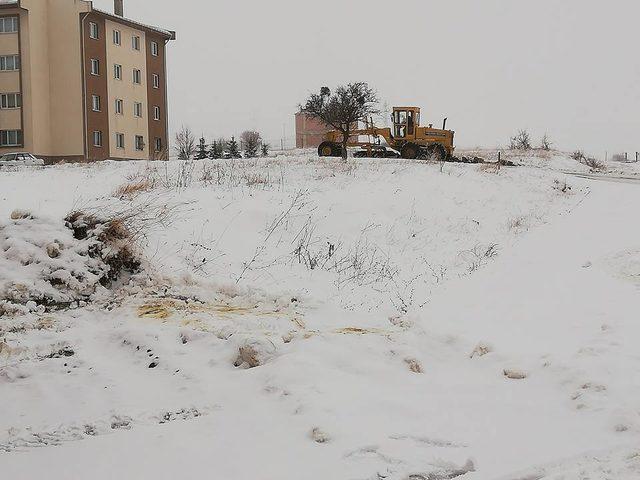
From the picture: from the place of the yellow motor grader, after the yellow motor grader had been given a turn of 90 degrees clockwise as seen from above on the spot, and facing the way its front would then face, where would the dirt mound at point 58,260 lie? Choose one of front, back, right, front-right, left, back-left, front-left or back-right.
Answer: back

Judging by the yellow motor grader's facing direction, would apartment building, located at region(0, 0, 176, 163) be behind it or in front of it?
in front

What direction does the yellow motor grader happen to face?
to the viewer's left

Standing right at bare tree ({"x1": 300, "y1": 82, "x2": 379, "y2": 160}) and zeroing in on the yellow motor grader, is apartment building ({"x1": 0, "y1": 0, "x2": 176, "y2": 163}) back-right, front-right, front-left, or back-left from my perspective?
back-left
